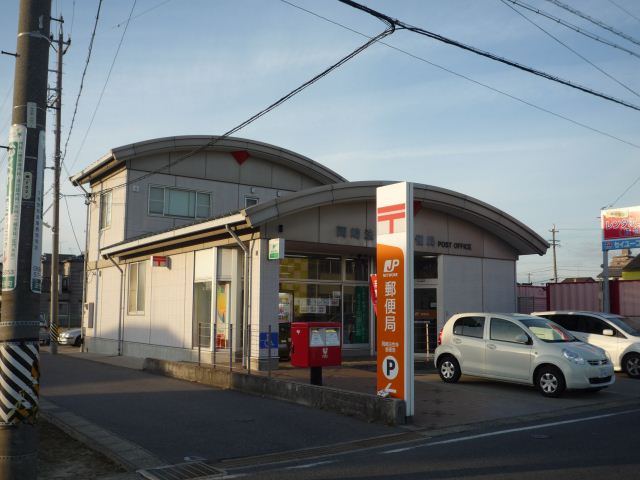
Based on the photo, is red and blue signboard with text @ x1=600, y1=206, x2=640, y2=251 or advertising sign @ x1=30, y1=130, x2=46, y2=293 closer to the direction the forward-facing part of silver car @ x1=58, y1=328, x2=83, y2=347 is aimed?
the advertising sign

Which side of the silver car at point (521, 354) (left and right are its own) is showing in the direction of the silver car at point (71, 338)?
back

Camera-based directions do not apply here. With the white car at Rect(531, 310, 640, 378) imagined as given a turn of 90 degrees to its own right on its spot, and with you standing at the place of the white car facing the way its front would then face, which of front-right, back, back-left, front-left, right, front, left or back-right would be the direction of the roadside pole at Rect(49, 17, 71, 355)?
front-right

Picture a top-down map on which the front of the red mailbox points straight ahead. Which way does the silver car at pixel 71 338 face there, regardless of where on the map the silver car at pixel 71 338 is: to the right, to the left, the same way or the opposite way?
to the right

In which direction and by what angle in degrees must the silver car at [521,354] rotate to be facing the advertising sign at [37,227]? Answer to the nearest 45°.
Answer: approximately 90° to its right

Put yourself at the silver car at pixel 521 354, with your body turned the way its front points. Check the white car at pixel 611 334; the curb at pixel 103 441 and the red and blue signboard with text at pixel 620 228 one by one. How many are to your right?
1

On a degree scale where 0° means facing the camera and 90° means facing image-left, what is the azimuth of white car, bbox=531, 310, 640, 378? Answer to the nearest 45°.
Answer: approximately 315°

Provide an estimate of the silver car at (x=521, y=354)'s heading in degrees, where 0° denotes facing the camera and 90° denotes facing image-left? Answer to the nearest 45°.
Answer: approximately 315°
